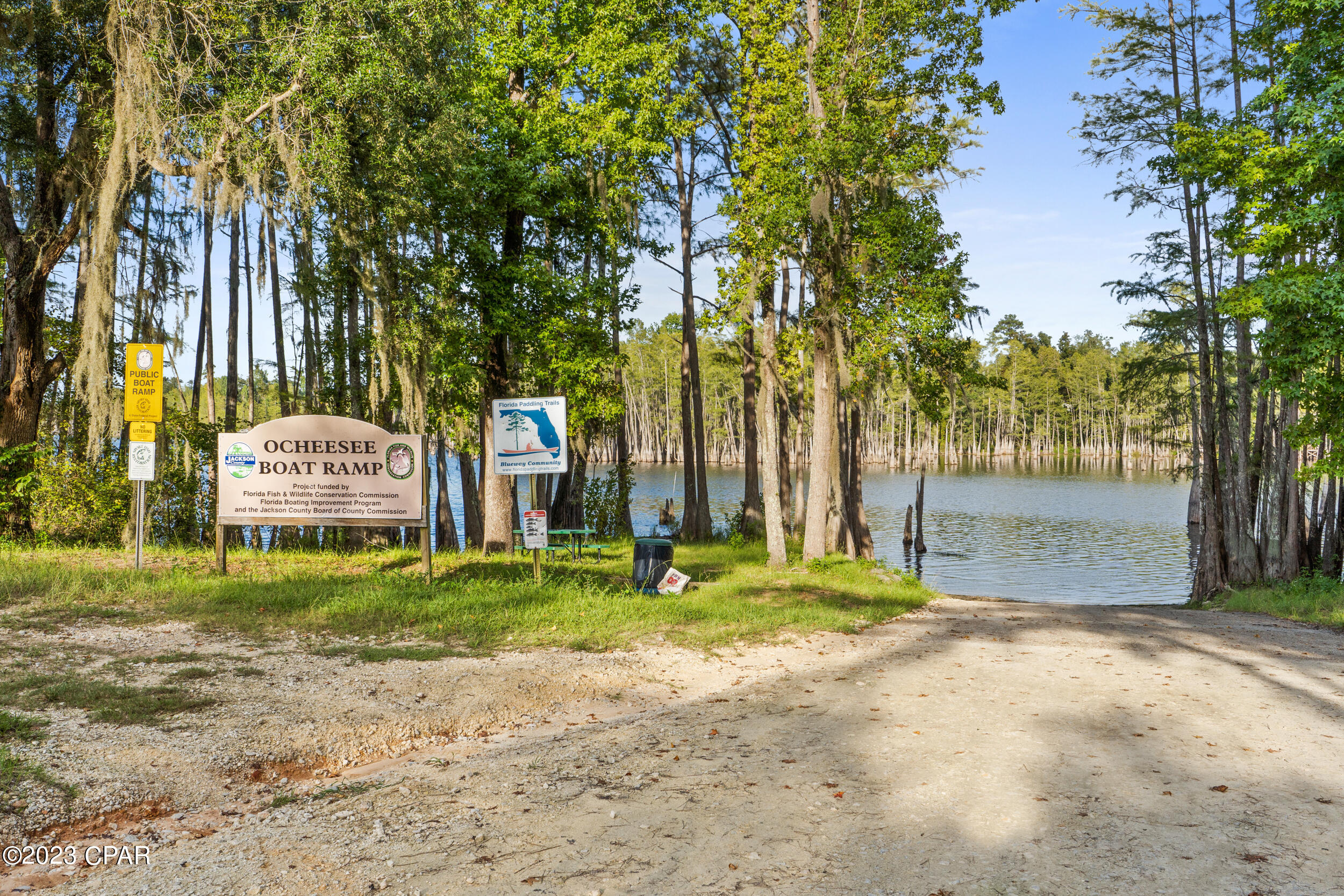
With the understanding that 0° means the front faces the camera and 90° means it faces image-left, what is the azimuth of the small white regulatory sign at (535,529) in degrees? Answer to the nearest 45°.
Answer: approximately 0°

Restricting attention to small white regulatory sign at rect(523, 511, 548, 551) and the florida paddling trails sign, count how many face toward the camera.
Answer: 2

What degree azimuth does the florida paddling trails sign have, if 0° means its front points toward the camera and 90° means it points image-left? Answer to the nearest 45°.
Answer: approximately 0°

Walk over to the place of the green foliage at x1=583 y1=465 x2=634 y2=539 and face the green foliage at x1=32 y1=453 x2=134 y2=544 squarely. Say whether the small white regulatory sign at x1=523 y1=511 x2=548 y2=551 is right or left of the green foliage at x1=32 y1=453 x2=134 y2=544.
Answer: left

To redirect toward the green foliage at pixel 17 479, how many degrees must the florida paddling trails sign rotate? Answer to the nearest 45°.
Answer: approximately 90° to its right

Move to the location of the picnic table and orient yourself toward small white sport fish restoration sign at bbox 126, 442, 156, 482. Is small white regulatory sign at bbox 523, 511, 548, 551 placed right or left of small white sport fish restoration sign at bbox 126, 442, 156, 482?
left
